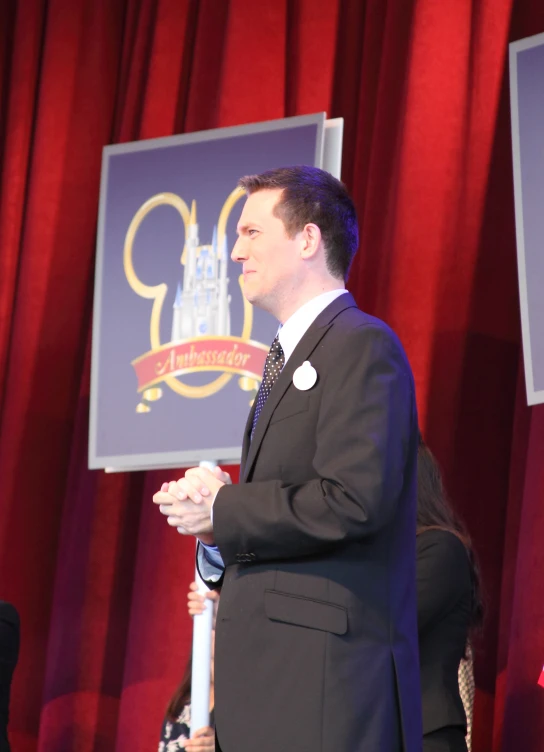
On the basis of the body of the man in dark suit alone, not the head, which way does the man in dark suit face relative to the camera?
to the viewer's left

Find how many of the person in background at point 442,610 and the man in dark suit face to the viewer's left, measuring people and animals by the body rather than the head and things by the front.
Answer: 2

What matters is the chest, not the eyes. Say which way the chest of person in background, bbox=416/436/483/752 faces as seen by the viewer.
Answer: to the viewer's left

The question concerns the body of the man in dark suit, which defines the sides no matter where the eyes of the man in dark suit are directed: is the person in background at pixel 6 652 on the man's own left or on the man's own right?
on the man's own right
